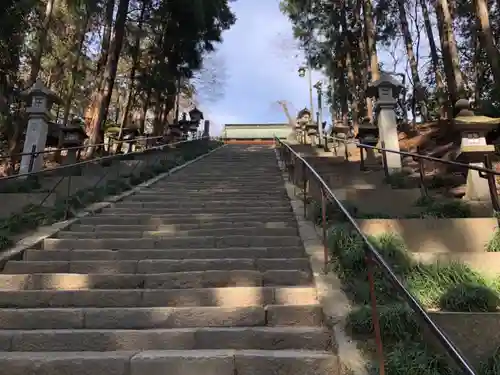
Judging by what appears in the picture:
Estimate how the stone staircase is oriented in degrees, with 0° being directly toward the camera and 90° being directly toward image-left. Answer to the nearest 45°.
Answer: approximately 0°

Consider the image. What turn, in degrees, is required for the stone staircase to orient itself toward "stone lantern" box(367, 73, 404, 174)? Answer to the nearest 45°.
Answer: approximately 135° to its left

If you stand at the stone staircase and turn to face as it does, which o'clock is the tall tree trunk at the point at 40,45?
The tall tree trunk is roughly at 5 o'clock from the stone staircase.

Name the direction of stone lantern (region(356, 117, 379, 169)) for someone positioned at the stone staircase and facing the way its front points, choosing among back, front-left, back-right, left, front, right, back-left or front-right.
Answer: back-left

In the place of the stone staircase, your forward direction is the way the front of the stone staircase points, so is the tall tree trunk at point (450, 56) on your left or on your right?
on your left

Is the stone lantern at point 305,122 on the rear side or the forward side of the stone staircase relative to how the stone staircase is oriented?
on the rear side

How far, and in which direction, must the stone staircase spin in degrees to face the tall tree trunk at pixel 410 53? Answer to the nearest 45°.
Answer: approximately 135° to its left
